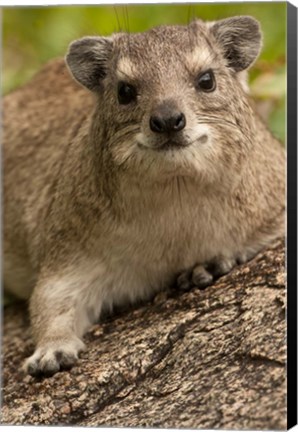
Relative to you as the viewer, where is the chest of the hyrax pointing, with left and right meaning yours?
facing the viewer and to the right of the viewer
